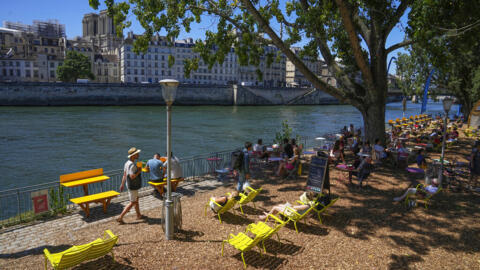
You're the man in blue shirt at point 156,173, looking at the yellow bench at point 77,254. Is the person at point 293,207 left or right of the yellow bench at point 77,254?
left

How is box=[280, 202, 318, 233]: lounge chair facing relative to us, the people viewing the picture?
facing to the left of the viewer

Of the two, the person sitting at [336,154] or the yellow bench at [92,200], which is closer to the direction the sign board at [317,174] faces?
the yellow bench

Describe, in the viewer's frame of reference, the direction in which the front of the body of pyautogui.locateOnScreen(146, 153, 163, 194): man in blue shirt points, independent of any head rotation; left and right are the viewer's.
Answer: facing away from the viewer

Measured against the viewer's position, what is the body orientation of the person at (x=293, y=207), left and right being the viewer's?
facing to the left of the viewer

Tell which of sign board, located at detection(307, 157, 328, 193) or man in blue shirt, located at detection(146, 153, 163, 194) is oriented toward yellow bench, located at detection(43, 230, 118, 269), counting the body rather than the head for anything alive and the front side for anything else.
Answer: the sign board

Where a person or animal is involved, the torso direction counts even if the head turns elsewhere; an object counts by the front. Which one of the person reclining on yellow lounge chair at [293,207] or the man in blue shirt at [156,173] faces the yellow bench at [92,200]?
the person reclining on yellow lounge chair

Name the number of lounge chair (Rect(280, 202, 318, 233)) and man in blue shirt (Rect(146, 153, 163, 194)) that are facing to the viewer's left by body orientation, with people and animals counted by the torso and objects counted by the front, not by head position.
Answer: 1

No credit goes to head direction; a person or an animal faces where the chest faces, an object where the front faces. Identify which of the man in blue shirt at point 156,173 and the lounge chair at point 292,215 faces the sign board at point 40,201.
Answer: the lounge chair

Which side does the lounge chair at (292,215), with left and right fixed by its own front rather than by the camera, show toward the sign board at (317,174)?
right

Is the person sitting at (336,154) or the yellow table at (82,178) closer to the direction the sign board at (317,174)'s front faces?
the yellow table

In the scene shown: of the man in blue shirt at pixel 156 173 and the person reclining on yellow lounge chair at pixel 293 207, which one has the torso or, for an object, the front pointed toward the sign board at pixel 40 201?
the person reclining on yellow lounge chair

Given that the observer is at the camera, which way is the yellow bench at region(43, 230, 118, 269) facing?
facing away from the viewer and to the left of the viewer

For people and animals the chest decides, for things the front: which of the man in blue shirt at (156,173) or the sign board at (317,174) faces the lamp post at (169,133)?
the sign board

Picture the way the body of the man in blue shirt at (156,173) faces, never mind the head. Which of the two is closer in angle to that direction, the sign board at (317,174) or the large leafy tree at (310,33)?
the large leafy tree
